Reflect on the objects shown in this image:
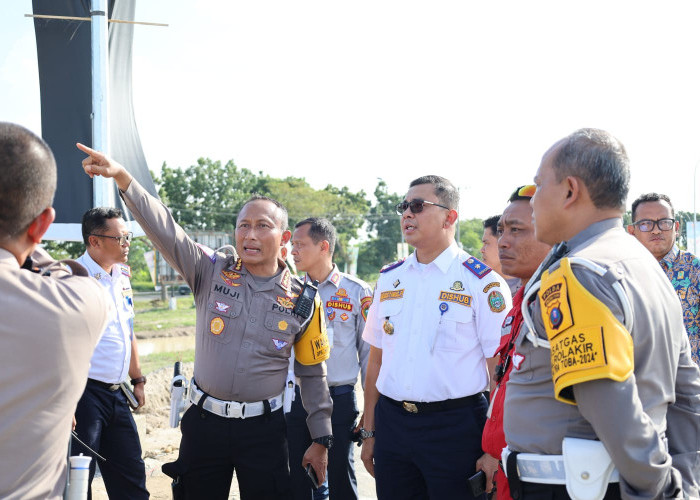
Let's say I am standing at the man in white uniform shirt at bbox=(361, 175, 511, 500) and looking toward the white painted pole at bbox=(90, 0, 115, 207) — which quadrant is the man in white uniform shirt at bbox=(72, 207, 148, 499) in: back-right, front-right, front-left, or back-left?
front-left

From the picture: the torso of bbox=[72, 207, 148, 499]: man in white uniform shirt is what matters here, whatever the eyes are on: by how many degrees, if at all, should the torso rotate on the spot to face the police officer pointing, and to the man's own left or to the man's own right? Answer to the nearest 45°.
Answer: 0° — they already face them

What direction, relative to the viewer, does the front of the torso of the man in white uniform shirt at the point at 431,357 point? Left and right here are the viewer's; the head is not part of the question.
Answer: facing the viewer and to the left of the viewer

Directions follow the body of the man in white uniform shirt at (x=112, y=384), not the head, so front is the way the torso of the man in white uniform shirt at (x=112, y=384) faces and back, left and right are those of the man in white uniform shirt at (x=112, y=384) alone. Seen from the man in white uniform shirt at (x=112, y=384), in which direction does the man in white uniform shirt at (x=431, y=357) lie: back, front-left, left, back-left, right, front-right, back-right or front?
front

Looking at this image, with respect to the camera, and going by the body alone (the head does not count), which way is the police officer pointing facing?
toward the camera

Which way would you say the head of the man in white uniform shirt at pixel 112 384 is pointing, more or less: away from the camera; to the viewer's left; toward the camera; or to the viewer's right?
to the viewer's right

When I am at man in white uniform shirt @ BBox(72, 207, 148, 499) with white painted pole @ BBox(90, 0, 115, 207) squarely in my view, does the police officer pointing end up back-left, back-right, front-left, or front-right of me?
back-right

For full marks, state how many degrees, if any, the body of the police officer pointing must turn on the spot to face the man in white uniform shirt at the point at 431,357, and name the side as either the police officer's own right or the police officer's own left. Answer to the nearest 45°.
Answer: approximately 90° to the police officer's own left

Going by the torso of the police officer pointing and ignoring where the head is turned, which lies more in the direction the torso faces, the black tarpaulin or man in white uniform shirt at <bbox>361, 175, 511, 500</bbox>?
the man in white uniform shirt

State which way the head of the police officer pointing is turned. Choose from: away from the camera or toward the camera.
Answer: toward the camera

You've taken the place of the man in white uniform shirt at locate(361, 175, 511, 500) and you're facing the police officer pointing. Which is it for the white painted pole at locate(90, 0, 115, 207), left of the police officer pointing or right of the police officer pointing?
right

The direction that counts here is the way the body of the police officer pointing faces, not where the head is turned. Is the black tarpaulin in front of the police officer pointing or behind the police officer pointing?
behind

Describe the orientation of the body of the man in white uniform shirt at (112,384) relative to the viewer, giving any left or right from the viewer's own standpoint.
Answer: facing the viewer and to the right of the viewer

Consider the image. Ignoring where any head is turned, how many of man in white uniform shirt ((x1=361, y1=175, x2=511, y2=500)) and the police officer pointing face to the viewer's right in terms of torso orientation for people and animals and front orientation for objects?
0
